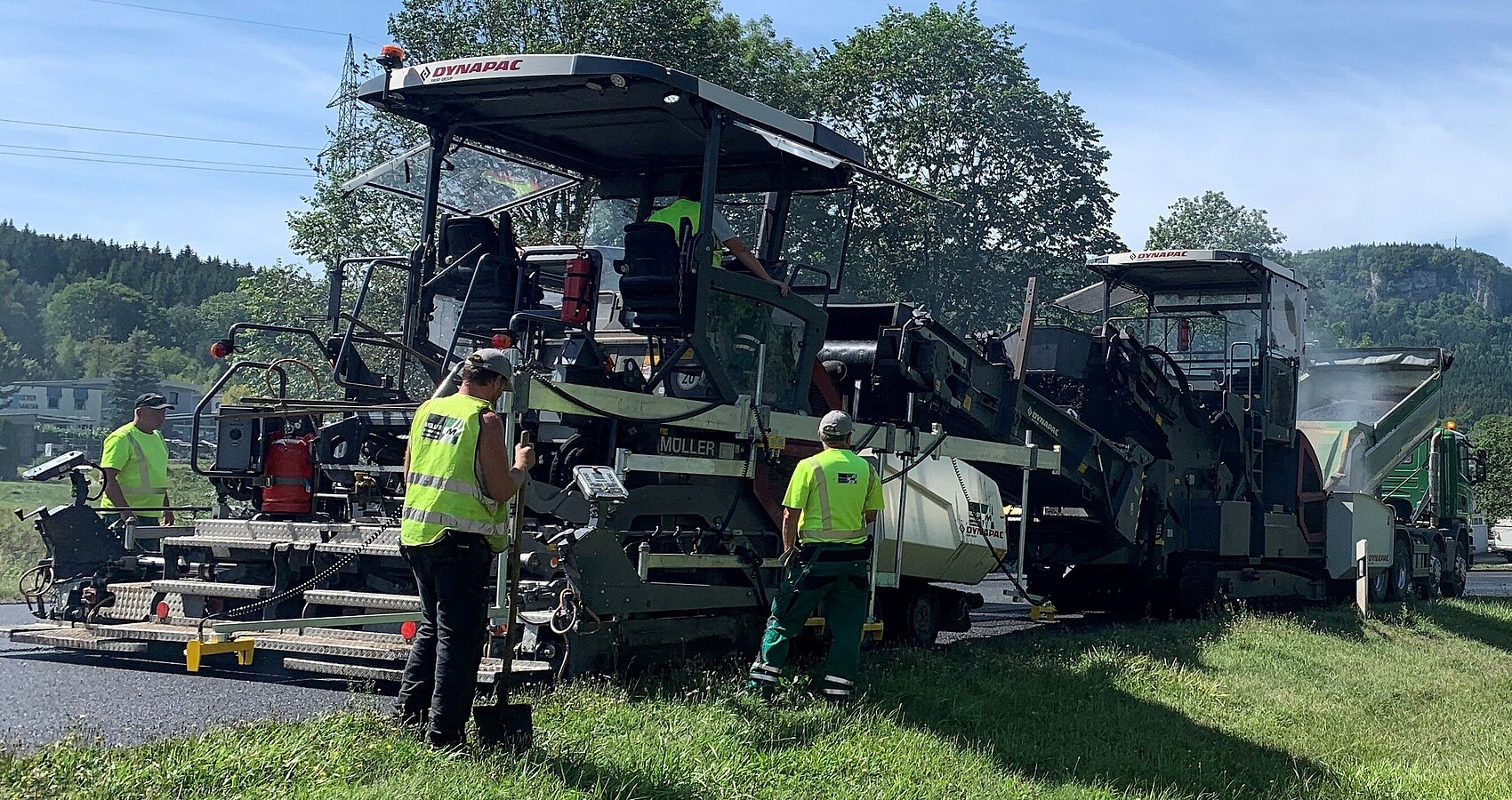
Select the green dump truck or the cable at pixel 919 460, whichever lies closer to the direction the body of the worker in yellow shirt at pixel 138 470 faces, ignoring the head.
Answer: the cable

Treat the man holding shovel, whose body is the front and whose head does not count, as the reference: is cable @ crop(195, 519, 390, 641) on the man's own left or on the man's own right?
on the man's own left

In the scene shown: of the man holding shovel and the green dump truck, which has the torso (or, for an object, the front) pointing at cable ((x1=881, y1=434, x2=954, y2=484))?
the man holding shovel

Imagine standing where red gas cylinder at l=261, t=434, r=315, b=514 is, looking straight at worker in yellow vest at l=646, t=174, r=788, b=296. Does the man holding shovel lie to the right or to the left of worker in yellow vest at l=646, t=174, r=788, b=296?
right

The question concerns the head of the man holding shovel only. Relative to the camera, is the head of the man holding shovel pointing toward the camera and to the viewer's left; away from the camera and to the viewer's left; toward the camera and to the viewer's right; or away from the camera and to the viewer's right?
away from the camera and to the viewer's right

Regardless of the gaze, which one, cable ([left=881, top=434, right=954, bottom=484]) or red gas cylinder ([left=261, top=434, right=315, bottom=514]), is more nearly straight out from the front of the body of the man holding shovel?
the cable

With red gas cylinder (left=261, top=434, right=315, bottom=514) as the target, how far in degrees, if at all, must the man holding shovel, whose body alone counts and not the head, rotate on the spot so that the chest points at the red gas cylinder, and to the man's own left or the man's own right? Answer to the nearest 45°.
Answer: approximately 45° to the man's own left

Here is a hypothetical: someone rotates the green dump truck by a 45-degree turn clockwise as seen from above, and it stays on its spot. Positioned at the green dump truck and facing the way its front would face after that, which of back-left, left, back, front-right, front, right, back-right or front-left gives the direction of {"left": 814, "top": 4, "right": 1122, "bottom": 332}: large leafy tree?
back-left

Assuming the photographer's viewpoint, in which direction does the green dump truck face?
facing away from the viewer and to the right of the viewer

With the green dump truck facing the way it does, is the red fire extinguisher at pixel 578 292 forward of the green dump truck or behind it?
behind

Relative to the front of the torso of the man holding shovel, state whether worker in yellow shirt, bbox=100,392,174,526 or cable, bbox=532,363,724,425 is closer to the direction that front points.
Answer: the cable

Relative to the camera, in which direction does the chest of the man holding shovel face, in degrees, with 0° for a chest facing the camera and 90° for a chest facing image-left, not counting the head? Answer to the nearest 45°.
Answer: approximately 225°

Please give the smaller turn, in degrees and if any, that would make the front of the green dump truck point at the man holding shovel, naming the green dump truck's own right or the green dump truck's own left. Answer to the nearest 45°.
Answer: approximately 135° to the green dump truck's own right
